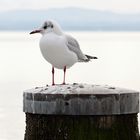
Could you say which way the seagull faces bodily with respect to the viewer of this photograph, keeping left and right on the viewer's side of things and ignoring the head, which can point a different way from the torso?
facing the viewer and to the left of the viewer
